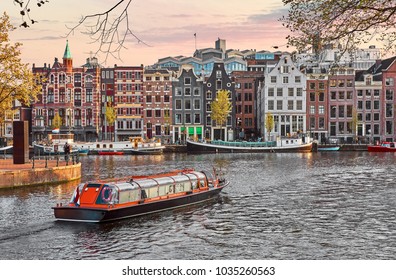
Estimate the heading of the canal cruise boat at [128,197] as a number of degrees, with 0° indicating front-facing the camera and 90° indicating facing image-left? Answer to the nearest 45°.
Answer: approximately 225°

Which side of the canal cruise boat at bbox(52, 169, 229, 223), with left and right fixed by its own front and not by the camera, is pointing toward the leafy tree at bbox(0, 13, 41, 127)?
left
